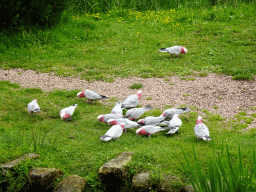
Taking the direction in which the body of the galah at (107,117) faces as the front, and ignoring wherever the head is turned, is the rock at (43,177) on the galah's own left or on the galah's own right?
on the galah's own left

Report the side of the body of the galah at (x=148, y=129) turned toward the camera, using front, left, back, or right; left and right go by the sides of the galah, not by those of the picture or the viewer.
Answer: left

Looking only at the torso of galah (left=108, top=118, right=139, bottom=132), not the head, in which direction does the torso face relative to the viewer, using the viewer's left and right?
facing to the left of the viewer

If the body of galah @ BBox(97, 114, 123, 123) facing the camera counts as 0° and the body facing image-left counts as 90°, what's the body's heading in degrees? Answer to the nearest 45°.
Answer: approximately 90°

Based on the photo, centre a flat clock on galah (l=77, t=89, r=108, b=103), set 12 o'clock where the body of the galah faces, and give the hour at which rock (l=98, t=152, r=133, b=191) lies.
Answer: The rock is roughly at 9 o'clock from the galah.

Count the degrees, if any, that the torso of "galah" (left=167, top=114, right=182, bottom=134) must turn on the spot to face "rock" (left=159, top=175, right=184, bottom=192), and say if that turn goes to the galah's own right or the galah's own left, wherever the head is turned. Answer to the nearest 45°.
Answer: approximately 135° to the galah's own right
